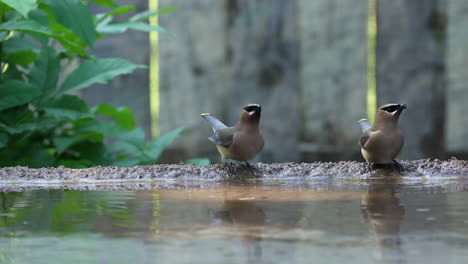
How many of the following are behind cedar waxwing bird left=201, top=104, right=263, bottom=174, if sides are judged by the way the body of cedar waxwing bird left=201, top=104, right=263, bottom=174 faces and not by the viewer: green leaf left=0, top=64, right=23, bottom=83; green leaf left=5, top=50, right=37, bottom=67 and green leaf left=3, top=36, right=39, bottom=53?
3

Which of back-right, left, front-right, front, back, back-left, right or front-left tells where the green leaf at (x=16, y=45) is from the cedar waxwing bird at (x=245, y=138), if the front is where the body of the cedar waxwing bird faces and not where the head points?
back

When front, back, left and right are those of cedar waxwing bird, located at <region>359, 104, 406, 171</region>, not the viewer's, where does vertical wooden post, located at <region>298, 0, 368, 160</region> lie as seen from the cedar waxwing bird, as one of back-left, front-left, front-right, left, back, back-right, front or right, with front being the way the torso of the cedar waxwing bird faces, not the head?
back-left

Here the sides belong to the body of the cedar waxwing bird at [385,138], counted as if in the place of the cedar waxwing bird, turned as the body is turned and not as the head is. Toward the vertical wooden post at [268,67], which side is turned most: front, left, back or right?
back

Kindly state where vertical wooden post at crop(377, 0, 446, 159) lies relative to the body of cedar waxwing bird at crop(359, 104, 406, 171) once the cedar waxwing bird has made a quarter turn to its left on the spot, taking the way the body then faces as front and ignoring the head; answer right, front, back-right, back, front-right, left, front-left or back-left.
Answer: front-left

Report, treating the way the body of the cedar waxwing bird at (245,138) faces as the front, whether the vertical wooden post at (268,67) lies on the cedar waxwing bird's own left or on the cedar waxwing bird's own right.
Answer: on the cedar waxwing bird's own left

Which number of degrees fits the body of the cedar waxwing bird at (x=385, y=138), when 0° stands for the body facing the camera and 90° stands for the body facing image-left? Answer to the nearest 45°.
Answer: approximately 315°

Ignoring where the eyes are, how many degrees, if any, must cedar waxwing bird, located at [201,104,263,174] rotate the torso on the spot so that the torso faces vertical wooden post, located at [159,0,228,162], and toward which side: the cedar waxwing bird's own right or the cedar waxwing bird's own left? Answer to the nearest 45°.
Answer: approximately 135° to the cedar waxwing bird's own left

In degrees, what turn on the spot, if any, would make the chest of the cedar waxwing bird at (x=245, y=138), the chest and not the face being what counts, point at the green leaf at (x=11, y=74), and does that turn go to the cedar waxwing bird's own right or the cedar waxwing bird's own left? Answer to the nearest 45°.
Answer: approximately 180°

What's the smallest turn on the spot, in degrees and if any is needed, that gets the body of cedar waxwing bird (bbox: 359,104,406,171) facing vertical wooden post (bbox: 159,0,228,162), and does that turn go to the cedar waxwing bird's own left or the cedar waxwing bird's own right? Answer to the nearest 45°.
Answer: approximately 180°

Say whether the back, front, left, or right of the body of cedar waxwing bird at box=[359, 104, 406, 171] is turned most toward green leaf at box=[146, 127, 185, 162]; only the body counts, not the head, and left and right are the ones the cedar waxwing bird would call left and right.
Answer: back

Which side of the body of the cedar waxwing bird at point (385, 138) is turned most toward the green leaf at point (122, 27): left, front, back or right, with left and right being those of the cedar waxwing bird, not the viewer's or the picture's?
back

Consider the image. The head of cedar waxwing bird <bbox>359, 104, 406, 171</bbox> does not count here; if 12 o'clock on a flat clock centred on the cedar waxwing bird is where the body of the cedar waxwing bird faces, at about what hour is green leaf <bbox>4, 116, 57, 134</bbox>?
The green leaf is roughly at 5 o'clock from the cedar waxwing bird.
